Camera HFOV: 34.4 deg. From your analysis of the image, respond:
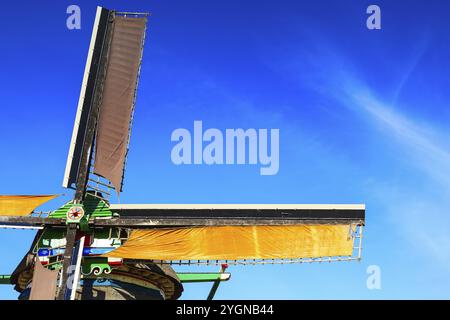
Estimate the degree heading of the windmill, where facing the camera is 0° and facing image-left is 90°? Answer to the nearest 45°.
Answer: approximately 0°
